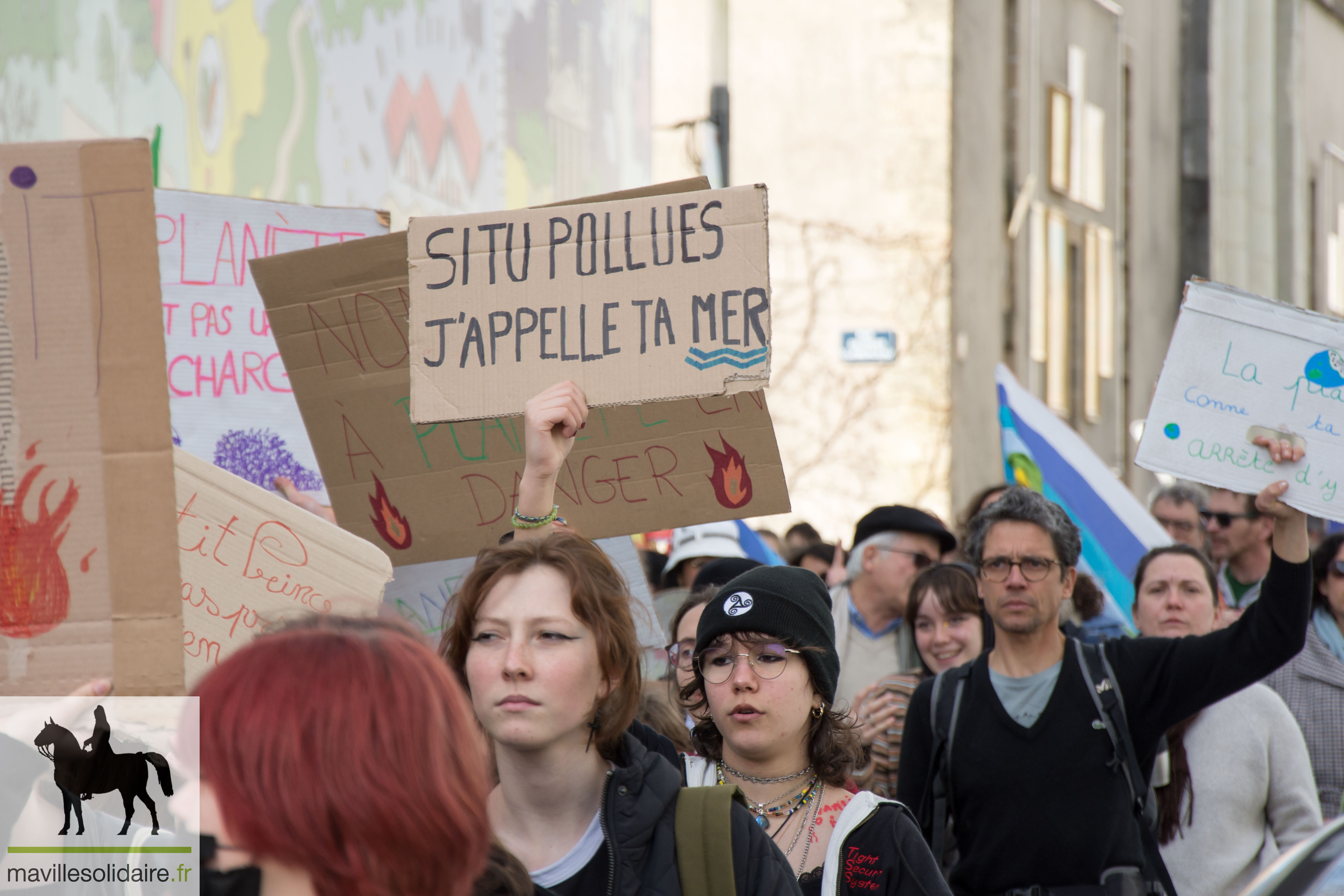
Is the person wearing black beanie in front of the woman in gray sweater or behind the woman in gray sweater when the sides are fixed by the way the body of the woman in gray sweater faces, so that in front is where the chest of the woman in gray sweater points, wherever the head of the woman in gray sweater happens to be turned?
in front

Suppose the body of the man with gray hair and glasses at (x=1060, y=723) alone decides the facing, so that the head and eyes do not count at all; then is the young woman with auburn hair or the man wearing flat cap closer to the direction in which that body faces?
the young woman with auburn hair

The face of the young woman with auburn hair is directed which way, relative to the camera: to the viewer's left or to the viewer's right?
to the viewer's left

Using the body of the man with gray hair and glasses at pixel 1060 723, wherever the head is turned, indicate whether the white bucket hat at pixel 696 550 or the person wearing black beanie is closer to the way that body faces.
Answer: the person wearing black beanie

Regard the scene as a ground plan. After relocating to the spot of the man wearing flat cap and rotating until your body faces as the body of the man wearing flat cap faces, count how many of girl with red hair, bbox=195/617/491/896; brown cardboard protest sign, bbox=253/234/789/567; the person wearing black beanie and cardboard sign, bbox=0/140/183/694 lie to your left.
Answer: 0

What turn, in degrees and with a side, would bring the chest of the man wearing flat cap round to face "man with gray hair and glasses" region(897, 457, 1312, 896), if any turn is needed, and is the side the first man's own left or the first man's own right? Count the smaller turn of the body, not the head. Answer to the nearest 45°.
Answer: approximately 45° to the first man's own right

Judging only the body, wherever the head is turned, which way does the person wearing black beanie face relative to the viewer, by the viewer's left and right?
facing the viewer and to the left of the viewer

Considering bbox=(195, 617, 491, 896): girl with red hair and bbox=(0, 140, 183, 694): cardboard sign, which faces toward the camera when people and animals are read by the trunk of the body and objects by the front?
the cardboard sign

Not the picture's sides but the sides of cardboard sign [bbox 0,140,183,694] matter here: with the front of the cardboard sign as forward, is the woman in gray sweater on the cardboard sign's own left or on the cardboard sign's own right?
on the cardboard sign's own left

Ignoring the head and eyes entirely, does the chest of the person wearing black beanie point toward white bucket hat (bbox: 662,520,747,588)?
no

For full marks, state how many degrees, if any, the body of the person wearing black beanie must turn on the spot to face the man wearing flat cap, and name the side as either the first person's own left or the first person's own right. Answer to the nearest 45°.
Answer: approximately 135° to the first person's own right

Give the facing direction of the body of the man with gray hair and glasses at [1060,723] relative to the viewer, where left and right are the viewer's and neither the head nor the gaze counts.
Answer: facing the viewer

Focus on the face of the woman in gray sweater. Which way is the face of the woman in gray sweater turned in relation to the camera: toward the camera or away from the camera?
toward the camera

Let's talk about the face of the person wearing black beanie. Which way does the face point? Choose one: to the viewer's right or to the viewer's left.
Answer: to the viewer's left

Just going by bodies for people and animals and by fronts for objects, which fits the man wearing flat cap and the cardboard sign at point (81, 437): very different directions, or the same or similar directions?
same or similar directions

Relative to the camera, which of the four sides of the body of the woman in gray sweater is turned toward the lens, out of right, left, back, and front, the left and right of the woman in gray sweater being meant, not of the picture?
front
